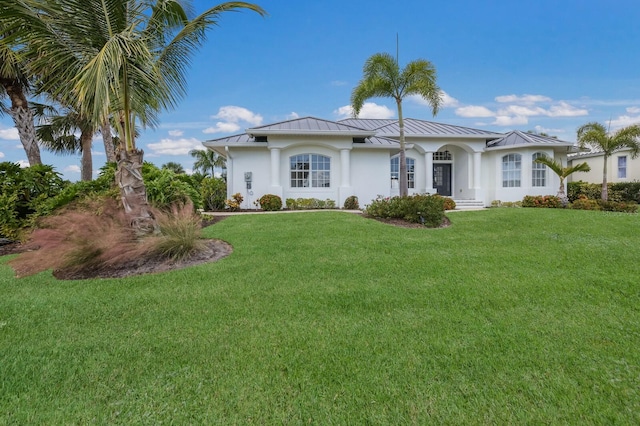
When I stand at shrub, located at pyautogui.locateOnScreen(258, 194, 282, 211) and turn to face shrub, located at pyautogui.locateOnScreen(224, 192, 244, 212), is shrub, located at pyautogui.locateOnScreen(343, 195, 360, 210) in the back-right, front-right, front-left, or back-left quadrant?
back-right

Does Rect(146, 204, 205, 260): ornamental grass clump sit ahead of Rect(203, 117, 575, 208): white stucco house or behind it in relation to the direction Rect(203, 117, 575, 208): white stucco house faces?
ahead

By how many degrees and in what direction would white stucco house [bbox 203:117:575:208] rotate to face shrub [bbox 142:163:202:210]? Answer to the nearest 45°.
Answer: approximately 45° to its right

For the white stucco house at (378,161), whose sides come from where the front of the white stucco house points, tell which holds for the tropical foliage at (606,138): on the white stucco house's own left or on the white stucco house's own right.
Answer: on the white stucco house's own left

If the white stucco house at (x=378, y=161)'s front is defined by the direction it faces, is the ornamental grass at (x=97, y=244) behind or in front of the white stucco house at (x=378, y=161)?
in front

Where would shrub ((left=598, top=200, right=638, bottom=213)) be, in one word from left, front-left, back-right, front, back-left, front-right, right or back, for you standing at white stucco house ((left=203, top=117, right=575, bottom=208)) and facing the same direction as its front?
left

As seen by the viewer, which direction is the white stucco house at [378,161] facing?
toward the camera

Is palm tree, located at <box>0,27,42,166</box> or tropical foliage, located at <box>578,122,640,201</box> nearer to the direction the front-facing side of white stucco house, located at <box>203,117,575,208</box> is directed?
the palm tree

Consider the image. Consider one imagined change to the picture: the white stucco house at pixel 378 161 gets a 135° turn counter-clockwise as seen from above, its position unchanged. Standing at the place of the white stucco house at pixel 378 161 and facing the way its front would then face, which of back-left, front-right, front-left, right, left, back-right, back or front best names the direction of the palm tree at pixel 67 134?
back-left

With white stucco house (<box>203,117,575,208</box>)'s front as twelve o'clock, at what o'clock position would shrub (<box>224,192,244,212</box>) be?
The shrub is roughly at 2 o'clock from the white stucco house.

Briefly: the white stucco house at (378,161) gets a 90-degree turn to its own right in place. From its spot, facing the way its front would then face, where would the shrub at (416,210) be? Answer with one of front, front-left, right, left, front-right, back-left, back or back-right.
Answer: left

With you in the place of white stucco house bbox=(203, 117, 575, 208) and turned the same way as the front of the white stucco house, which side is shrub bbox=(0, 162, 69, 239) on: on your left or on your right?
on your right

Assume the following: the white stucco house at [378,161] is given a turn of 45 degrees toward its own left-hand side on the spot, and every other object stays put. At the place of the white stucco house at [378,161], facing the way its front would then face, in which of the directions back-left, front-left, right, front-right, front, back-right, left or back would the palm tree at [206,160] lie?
back
